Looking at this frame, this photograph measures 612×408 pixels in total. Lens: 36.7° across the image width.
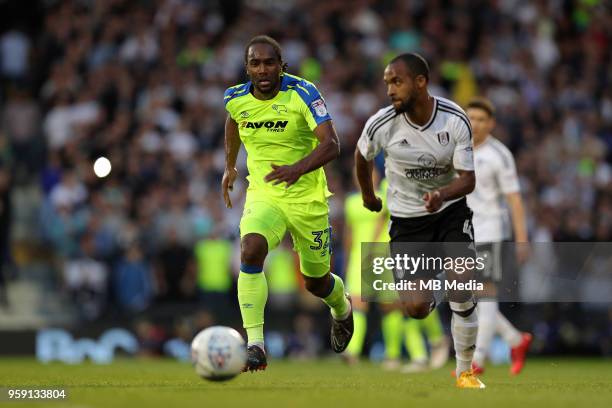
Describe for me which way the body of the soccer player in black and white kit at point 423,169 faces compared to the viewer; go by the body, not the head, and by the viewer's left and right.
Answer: facing the viewer

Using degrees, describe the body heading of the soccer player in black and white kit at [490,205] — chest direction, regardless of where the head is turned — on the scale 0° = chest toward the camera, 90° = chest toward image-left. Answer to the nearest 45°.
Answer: approximately 45°

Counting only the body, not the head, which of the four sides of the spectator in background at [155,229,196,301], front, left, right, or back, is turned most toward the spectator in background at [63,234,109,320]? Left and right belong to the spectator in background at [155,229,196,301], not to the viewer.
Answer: right

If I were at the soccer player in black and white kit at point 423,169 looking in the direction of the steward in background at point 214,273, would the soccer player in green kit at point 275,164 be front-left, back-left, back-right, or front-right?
front-left

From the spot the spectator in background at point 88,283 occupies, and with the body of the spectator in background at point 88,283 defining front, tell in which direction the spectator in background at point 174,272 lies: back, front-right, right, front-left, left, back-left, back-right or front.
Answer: left

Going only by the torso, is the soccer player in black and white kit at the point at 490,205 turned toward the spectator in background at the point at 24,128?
no

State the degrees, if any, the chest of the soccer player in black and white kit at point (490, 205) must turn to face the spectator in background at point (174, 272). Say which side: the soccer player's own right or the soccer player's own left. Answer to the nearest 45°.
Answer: approximately 90° to the soccer player's own right

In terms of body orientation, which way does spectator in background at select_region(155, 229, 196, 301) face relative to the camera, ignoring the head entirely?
toward the camera

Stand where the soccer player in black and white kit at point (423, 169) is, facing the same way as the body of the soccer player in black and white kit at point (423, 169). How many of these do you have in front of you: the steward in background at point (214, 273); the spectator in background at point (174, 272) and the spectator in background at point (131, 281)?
0

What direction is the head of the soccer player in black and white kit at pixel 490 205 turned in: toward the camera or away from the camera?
toward the camera

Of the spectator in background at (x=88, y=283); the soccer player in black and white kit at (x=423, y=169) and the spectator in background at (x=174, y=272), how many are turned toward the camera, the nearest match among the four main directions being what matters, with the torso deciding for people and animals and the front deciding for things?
3

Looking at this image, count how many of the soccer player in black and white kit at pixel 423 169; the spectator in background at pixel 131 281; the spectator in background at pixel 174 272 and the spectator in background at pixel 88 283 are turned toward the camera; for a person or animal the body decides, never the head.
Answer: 4

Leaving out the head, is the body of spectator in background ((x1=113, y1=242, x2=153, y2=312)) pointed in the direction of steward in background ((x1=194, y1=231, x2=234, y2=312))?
no

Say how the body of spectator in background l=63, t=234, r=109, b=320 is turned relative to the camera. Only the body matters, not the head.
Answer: toward the camera
